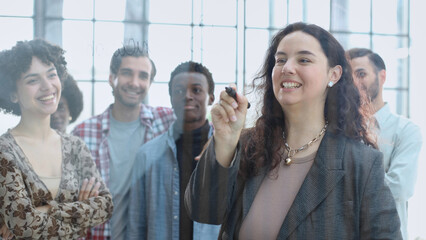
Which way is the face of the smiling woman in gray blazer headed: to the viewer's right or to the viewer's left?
to the viewer's left

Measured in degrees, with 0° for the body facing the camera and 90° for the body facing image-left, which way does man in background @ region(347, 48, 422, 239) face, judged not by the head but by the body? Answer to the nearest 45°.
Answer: approximately 45°

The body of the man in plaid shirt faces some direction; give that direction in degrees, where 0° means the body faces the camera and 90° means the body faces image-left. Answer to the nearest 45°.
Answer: approximately 0°

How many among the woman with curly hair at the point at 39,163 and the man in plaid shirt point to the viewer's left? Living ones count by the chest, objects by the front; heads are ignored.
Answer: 0

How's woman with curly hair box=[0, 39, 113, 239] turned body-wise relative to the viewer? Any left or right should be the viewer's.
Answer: facing the viewer and to the right of the viewer

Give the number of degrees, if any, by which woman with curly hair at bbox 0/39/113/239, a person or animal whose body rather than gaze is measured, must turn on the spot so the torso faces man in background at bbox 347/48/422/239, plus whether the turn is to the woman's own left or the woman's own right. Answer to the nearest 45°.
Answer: approximately 45° to the woman's own left
